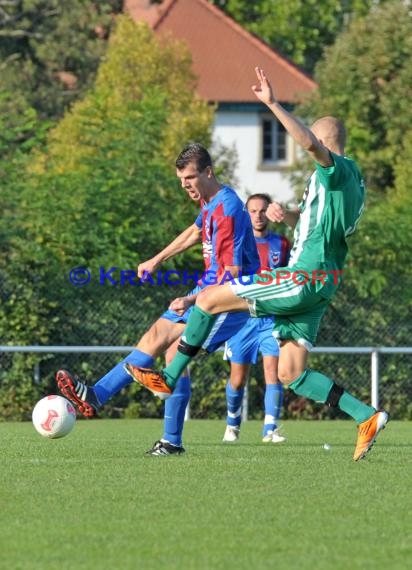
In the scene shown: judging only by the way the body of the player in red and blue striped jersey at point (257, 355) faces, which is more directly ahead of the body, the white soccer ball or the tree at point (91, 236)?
the white soccer ball

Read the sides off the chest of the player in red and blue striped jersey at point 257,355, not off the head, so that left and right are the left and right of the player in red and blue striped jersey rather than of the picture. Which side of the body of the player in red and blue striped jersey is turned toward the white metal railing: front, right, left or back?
back

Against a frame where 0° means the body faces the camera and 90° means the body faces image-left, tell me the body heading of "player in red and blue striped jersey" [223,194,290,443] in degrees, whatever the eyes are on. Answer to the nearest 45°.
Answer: approximately 0°

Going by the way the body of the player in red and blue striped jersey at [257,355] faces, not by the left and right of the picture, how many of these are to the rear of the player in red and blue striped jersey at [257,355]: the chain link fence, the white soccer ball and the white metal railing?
2

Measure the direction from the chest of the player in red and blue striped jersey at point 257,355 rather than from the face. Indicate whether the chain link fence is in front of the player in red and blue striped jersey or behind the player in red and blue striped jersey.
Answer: behind

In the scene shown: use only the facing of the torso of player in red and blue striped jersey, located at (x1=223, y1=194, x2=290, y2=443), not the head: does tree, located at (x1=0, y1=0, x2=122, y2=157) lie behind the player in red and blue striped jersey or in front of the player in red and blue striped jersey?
behind
